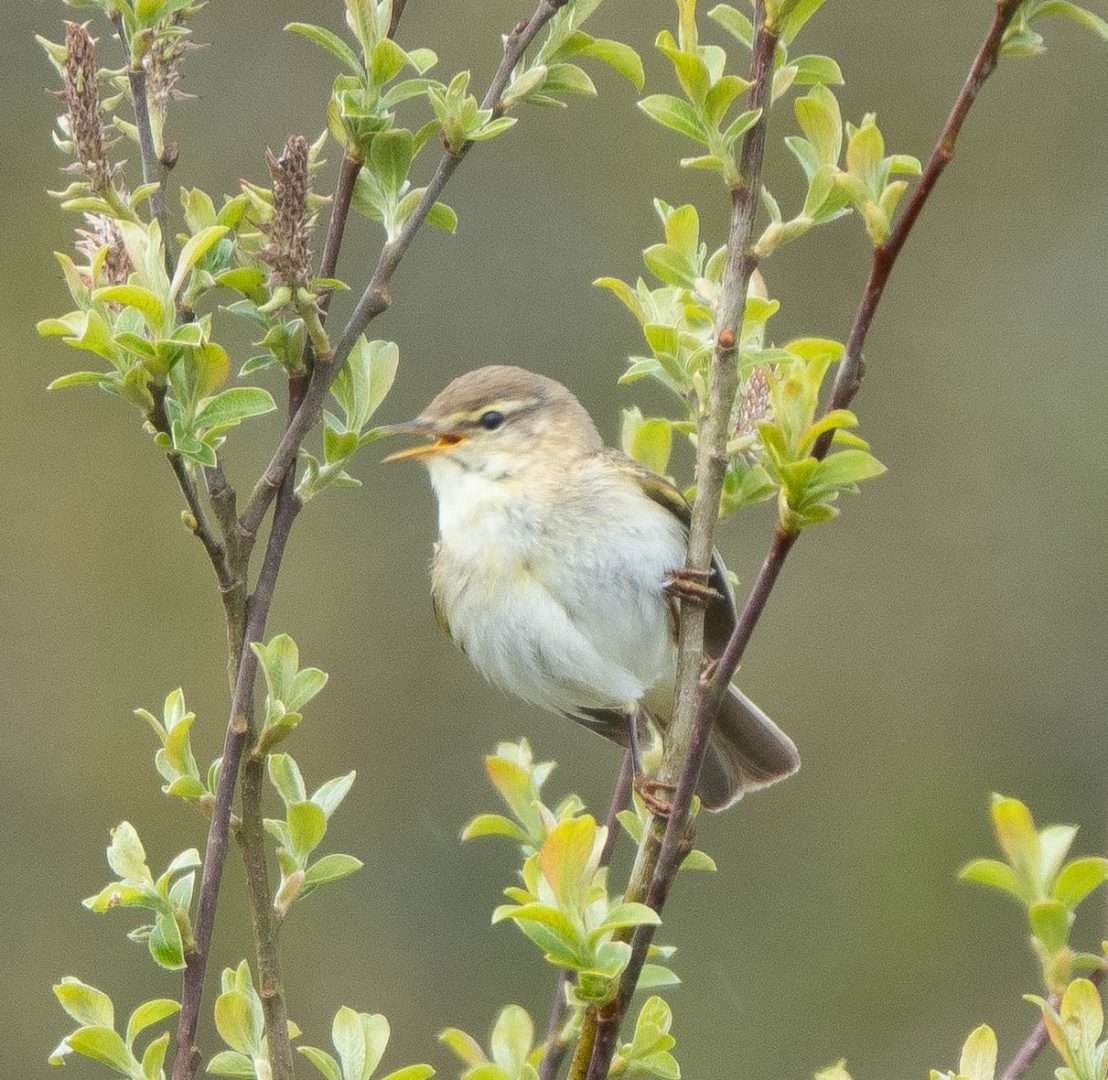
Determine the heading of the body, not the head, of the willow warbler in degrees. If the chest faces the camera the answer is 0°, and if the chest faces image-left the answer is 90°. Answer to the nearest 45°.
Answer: approximately 45°
